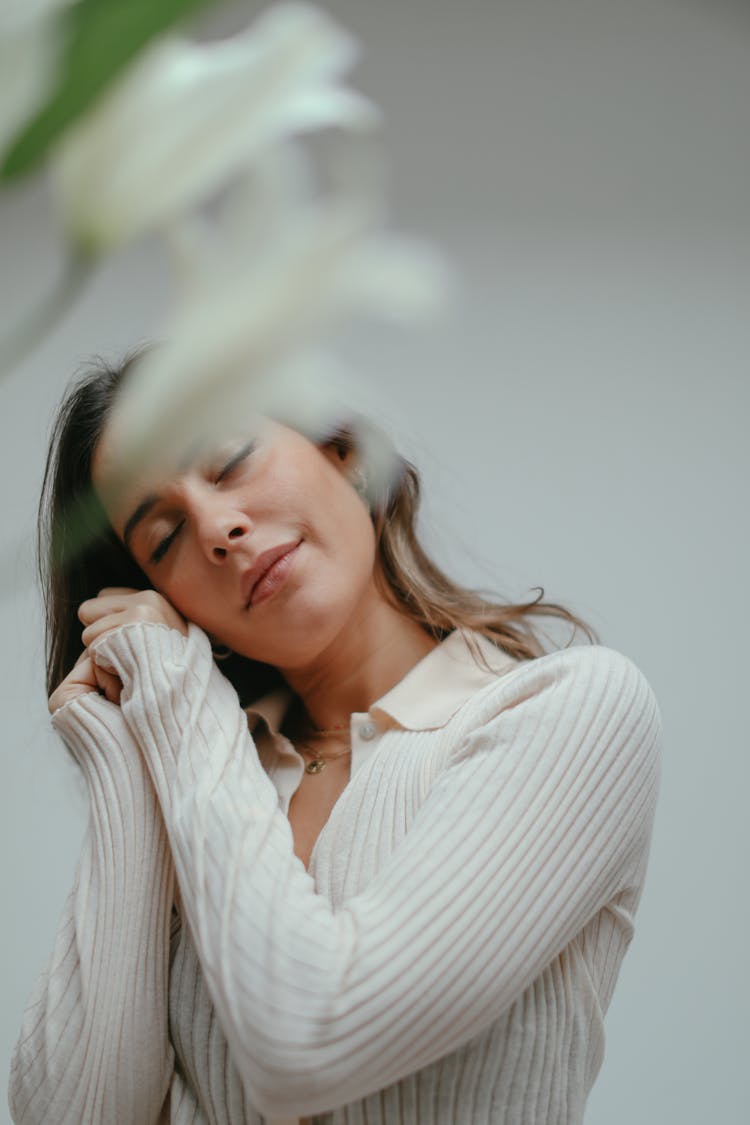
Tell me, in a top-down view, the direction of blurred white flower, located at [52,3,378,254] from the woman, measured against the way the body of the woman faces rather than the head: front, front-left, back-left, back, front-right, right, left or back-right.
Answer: front-left

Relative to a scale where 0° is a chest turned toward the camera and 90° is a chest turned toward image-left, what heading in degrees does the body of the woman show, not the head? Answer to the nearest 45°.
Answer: approximately 45°

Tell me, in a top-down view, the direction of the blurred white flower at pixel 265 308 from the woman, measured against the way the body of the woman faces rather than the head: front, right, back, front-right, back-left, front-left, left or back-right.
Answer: front-left
